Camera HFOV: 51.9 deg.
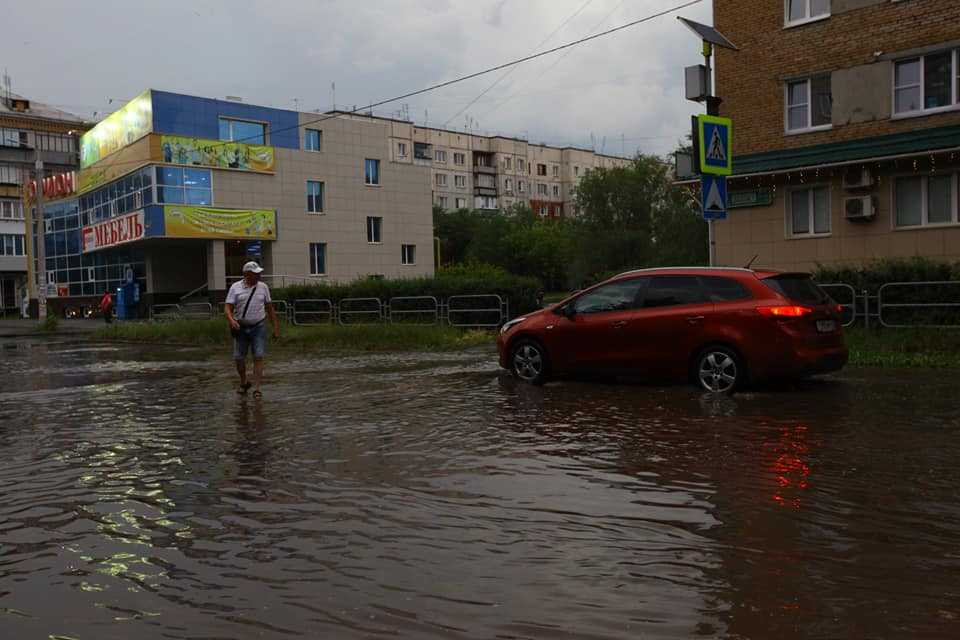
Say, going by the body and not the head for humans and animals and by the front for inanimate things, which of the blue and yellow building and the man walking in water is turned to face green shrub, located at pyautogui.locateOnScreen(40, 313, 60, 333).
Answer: the blue and yellow building

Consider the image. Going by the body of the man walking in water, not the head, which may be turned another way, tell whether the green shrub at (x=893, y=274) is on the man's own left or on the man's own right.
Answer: on the man's own left

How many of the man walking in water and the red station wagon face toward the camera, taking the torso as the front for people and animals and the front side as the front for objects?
1

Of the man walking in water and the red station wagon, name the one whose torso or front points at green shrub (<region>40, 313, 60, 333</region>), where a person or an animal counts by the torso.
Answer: the red station wagon

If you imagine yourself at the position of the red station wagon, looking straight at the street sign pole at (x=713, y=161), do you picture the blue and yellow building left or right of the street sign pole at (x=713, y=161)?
left

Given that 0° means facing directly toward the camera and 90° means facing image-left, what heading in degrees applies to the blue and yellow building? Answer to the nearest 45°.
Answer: approximately 45°

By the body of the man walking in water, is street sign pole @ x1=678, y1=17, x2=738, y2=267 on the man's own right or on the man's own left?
on the man's own left

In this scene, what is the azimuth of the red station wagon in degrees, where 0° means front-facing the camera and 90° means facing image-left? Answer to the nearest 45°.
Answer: approximately 135°

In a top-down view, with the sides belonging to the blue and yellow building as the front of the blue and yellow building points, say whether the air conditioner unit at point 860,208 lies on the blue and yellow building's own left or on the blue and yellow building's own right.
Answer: on the blue and yellow building's own left

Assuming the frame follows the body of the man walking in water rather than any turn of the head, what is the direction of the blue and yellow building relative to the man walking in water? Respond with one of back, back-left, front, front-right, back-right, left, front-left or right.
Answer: back

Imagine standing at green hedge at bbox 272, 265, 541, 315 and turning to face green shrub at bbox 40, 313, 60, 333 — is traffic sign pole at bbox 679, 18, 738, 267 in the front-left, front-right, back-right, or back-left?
back-left
